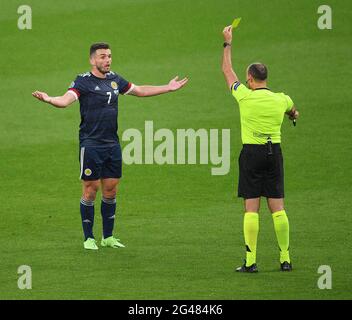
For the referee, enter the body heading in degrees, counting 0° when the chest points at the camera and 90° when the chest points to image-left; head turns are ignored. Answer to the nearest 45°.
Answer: approximately 180°

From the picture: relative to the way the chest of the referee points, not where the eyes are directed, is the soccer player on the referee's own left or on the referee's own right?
on the referee's own left

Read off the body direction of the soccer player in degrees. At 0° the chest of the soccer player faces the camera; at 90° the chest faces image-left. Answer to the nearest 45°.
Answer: approximately 315°

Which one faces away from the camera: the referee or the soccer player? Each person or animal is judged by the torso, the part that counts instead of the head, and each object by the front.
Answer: the referee

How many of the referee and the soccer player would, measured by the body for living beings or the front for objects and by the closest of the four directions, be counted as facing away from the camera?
1

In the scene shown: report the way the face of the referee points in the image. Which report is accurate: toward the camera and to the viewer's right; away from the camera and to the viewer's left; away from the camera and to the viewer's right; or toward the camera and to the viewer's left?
away from the camera and to the viewer's left

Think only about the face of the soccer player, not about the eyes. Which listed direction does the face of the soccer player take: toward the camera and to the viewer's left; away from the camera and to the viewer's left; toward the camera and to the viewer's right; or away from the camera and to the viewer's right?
toward the camera and to the viewer's right
